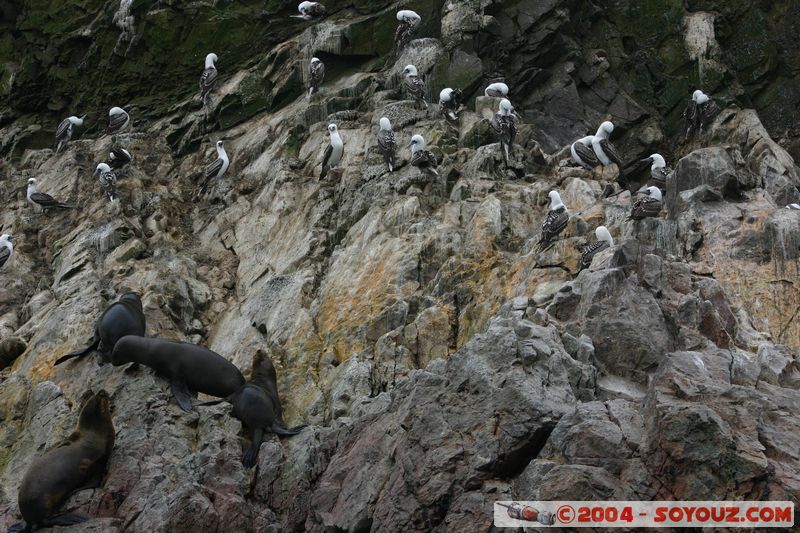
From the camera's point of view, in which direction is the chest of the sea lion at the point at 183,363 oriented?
to the viewer's left

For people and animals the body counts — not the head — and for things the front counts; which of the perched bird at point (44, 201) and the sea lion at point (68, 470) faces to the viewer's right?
the sea lion

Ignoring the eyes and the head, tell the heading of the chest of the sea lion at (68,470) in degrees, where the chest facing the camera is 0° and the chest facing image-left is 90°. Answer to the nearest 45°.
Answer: approximately 270°

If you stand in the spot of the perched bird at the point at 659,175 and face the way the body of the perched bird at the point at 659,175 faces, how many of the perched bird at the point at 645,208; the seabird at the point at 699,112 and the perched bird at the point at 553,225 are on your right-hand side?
1

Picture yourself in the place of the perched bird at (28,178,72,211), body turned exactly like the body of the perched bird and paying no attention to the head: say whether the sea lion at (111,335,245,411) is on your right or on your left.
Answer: on your left

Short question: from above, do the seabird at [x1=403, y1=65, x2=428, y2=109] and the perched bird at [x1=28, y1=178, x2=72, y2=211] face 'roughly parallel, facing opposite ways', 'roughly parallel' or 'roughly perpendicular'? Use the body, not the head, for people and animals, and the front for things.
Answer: roughly perpendicular

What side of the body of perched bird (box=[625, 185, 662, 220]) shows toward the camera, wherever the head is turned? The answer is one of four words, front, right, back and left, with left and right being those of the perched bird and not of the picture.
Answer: right

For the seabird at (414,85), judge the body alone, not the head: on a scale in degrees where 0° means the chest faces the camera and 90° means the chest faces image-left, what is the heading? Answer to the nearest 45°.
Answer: approximately 135°

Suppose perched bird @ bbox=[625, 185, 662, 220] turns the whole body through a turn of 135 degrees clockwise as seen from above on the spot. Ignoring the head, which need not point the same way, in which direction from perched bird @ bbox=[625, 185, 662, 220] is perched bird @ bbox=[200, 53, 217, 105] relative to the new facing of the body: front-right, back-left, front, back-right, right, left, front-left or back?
right

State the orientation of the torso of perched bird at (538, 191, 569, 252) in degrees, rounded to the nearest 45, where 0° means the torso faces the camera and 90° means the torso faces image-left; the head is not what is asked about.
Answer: approximately 225°
